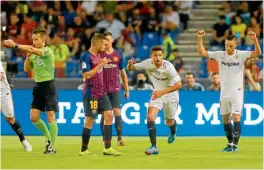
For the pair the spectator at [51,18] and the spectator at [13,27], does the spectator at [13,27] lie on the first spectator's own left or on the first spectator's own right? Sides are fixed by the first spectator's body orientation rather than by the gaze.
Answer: on the first spectator's own right

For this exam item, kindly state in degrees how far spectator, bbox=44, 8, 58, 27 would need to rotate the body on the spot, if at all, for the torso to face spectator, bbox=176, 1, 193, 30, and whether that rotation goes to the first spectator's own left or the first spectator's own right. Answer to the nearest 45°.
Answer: approximately 90° to the first spectator's own left

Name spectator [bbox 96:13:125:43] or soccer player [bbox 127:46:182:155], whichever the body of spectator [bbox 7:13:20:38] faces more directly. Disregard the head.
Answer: the soccer player

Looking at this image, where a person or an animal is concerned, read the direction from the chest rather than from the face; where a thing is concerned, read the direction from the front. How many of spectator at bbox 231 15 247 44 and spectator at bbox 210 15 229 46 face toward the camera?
2

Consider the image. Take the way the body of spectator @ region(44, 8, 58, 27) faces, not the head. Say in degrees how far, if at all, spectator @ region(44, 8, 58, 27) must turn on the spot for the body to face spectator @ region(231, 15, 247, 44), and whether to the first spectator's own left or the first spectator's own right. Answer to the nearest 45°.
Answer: approximately 90° to the first spectator's own left

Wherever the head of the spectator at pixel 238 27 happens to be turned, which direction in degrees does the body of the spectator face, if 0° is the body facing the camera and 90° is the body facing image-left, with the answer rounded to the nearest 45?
approximately 0°

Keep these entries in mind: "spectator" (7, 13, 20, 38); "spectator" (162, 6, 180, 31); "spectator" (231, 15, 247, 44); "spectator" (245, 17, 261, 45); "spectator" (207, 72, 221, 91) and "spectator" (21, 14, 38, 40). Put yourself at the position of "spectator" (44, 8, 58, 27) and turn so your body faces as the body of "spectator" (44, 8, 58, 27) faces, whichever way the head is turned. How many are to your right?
2

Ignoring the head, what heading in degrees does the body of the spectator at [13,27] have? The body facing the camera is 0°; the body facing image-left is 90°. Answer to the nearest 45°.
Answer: approximately 0°
